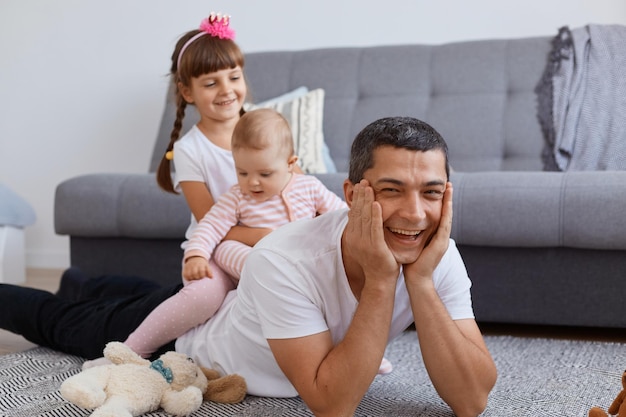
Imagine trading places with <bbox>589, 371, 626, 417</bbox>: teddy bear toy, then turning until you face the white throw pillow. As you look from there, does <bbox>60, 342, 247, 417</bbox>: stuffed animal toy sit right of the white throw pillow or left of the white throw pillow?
left

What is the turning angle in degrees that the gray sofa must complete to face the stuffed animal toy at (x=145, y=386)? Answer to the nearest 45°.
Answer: approximately 45° to its right

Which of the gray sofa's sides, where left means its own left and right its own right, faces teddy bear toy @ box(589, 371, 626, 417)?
front

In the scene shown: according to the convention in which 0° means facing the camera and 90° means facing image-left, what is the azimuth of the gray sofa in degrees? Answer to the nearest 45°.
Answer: approximately 0°
